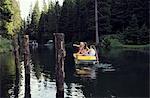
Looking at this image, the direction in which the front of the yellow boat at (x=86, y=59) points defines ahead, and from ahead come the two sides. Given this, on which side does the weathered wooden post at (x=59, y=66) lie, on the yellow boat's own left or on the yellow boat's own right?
on the yellow boat's own left

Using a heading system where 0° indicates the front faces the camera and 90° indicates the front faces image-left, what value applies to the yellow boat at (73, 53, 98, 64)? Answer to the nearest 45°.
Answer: approximately 90°
